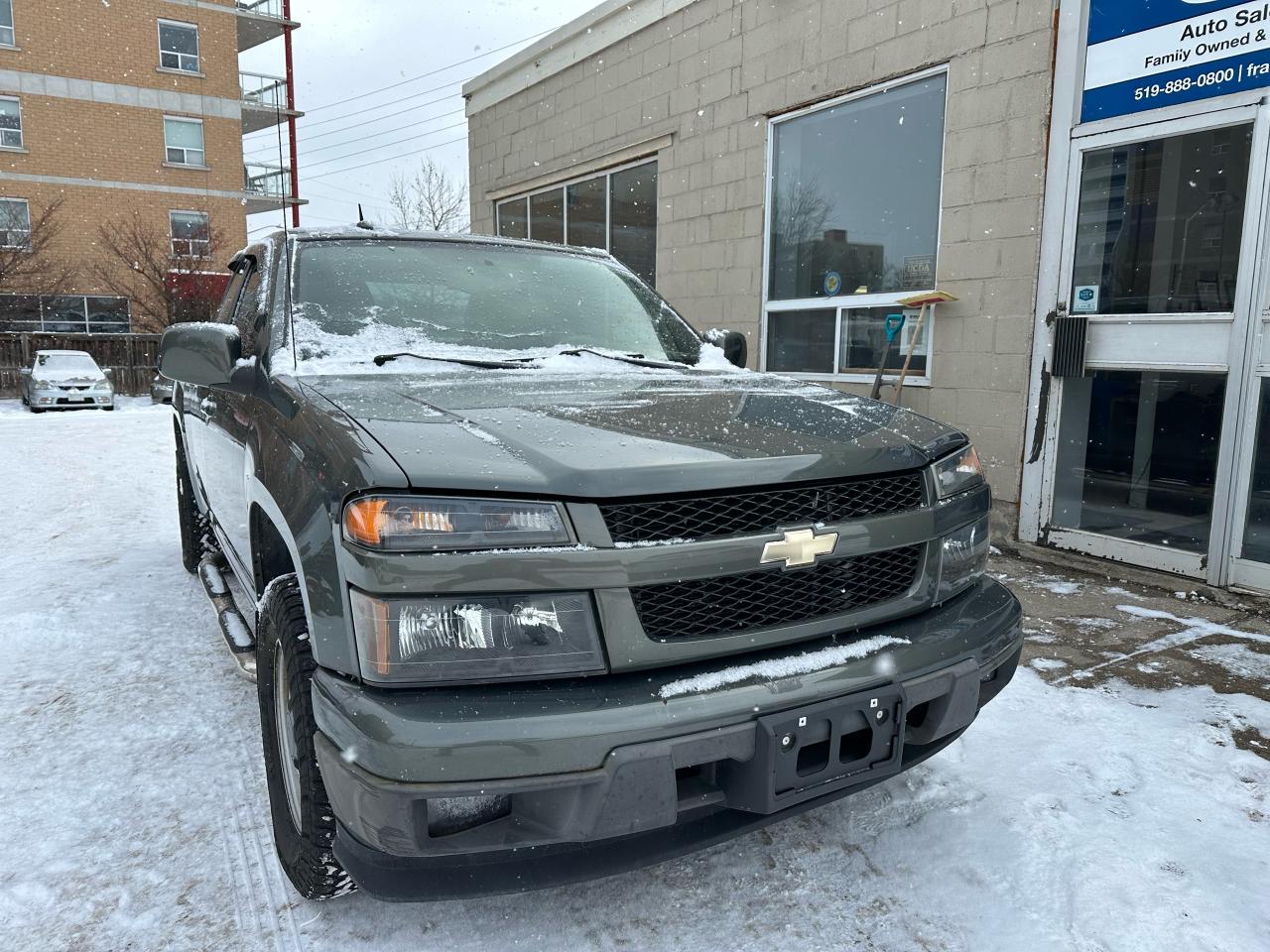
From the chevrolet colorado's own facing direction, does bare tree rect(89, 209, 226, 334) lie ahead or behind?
behind

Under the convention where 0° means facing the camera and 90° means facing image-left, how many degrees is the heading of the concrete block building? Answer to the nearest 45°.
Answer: approximately 45°

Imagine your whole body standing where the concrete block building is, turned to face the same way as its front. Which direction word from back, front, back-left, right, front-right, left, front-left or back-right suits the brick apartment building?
right

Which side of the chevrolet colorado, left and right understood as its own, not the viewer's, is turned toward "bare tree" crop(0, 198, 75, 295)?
back

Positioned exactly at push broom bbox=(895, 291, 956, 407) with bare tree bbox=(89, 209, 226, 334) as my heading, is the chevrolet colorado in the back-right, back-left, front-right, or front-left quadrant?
back-left

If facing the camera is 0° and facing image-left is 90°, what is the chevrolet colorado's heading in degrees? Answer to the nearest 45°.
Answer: approximately 315°

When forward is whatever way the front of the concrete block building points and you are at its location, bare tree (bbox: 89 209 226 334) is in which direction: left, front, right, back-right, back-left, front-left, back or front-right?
right

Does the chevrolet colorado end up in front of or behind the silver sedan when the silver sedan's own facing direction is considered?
in front

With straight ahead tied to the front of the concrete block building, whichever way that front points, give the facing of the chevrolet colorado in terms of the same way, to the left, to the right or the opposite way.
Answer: to the left

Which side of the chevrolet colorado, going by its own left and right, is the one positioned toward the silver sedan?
back

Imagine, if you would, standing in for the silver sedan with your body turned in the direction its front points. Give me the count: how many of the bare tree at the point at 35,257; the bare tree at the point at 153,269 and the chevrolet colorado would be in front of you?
1

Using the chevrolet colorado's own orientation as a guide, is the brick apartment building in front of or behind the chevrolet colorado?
behind

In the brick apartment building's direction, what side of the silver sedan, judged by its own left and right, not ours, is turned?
back
